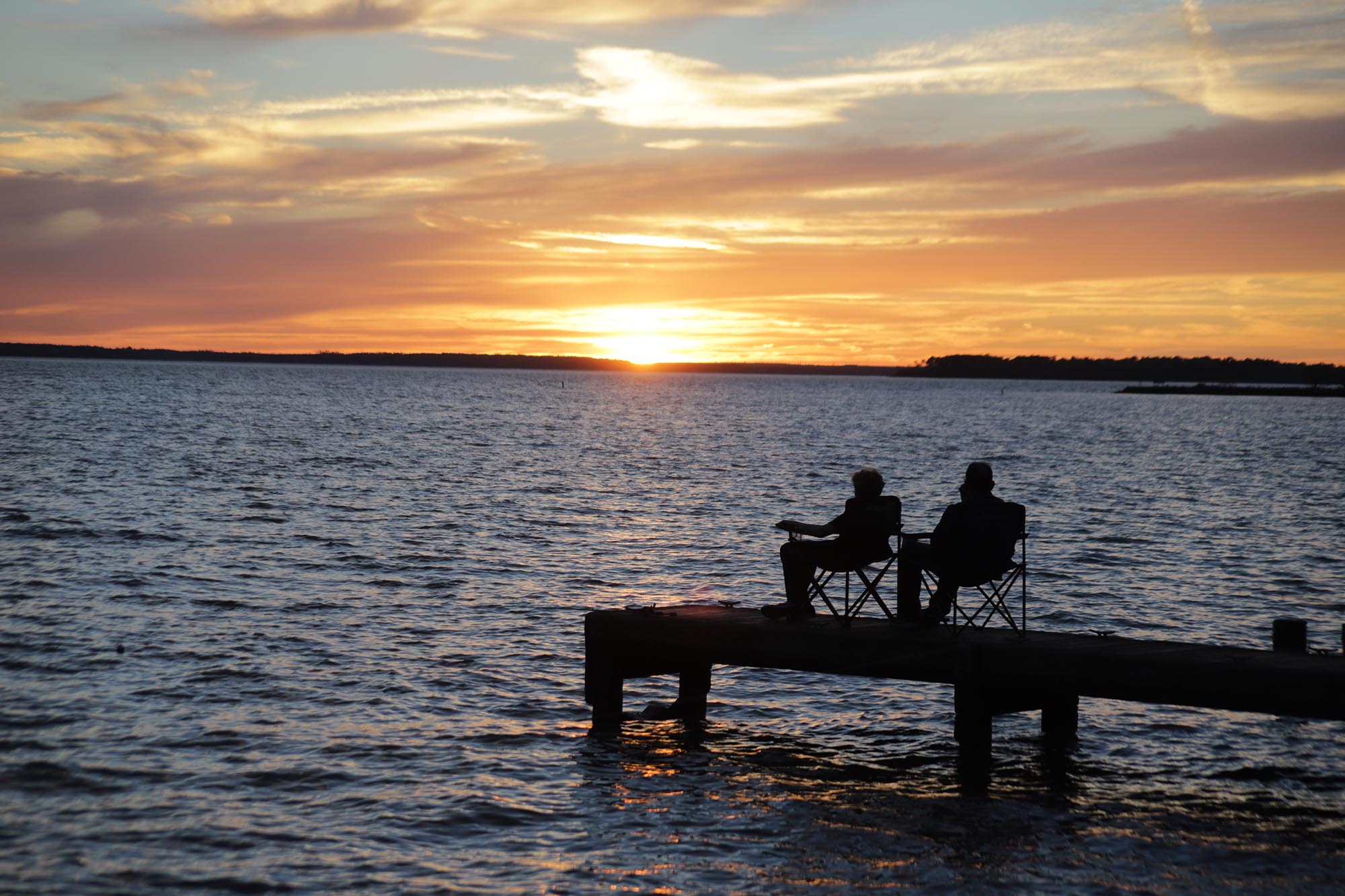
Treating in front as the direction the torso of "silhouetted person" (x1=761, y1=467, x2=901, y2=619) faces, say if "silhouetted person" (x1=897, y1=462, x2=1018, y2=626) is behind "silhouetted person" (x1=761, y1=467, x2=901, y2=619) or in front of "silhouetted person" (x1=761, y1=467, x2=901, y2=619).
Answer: behind

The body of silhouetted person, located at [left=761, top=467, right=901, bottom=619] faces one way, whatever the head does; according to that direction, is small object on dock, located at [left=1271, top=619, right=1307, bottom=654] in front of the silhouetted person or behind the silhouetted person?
behind
